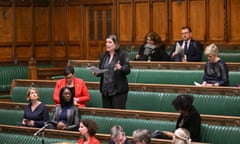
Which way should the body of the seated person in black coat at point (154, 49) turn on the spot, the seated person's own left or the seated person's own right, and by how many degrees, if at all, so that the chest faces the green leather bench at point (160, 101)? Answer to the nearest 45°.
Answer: approximately 45° to the seated person's own left

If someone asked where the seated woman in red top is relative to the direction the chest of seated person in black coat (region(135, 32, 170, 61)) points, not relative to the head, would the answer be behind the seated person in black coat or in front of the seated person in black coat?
in front

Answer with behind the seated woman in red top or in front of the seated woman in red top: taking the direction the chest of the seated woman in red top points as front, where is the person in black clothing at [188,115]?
in front

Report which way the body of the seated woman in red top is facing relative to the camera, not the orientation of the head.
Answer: toward the camera

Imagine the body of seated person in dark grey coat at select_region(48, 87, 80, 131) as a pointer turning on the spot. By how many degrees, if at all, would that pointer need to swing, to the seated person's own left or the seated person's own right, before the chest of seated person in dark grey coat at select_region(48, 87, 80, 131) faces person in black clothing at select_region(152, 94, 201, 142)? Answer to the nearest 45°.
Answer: approximately 45° to the seated person's own left

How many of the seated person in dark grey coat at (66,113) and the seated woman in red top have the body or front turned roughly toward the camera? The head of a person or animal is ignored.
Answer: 2

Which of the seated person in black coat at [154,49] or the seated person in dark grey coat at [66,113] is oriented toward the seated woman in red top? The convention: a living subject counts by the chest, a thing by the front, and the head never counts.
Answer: the seated person in black coat at [154,49]

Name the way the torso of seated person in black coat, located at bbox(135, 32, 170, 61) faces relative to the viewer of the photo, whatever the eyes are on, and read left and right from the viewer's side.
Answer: facing the viewer and to the left of the viewer

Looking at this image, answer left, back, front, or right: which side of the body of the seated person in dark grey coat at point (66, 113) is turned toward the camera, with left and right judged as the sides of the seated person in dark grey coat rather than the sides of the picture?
front

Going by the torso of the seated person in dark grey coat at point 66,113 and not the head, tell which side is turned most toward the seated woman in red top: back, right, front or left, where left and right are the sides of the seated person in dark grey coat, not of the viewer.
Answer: back

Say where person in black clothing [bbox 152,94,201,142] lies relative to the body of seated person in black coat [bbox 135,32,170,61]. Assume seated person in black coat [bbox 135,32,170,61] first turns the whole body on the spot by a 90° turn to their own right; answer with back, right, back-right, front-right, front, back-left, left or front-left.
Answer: back-left
